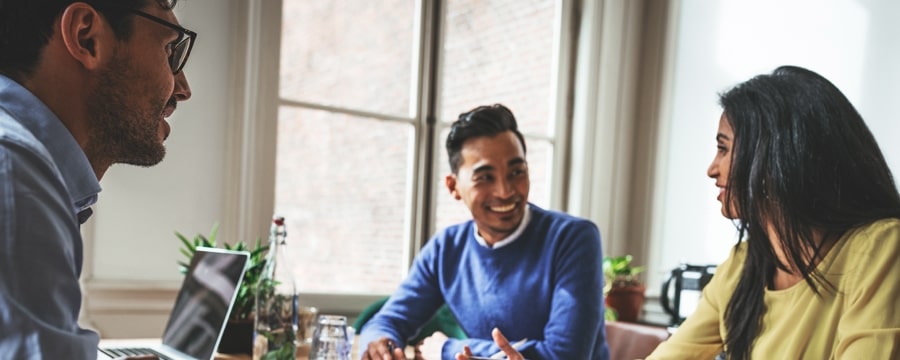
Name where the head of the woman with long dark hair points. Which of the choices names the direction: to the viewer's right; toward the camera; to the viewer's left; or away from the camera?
to the viewer's left

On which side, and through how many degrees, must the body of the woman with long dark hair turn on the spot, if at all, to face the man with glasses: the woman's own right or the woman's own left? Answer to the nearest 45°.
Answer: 0° — they already face them

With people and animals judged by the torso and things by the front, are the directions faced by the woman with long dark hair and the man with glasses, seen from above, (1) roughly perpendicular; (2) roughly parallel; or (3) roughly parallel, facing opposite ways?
roughly parallel, facing opposite ways

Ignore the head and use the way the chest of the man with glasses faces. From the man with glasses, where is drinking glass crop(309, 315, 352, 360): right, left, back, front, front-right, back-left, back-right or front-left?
front-left

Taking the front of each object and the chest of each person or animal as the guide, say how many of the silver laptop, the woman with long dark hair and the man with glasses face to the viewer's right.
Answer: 1

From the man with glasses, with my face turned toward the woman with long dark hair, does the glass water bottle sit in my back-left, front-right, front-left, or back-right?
front-left

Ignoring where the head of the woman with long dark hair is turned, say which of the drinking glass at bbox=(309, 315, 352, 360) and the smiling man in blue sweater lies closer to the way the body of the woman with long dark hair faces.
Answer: the drinking glass

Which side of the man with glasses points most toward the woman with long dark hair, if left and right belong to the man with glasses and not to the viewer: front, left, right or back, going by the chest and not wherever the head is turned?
front

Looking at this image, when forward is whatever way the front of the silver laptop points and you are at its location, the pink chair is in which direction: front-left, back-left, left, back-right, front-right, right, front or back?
back-left

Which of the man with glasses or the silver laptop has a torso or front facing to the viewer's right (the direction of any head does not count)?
the man with glasses

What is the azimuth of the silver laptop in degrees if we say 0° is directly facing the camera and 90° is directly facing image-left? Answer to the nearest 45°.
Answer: approximately 45°

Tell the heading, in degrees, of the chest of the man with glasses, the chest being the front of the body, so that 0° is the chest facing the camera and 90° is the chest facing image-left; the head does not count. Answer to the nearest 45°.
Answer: approximately 270°

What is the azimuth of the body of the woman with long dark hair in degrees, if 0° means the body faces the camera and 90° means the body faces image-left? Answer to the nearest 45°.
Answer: approximately 45°

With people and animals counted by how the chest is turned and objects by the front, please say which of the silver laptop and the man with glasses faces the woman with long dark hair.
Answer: the man with glasses
